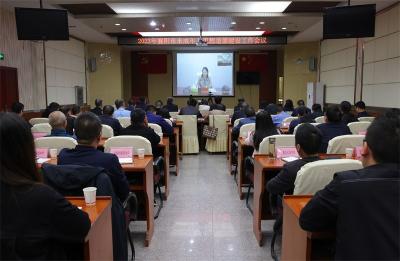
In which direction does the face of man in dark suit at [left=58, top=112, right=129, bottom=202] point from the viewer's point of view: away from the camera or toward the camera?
away from the camera

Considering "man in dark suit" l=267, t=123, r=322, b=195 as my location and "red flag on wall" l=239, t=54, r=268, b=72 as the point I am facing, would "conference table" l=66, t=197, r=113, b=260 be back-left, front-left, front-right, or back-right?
back-left

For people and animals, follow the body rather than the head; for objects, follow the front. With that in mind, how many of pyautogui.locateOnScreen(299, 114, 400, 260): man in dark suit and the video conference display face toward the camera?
1

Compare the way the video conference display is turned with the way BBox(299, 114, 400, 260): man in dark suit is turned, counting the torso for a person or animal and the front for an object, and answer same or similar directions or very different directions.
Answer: very different directions

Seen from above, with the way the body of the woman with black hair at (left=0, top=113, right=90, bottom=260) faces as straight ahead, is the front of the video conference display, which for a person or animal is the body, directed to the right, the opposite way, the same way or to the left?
the opposite way

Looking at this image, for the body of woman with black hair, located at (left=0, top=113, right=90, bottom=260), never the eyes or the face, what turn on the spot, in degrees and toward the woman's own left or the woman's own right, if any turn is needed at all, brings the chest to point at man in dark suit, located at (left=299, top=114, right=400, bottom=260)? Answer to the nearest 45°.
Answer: approximately 90° to the woman's own right

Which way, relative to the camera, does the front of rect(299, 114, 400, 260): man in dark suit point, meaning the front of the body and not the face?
away from the camera

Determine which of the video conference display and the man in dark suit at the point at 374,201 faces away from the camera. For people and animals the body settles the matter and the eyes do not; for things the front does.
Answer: the man in dark suit

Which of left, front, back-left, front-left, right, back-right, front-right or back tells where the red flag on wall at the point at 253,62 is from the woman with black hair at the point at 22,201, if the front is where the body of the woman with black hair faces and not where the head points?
front-right

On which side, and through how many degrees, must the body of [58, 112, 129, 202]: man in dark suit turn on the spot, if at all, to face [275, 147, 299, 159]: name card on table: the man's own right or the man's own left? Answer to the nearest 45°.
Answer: approximately 90° to the man's own right

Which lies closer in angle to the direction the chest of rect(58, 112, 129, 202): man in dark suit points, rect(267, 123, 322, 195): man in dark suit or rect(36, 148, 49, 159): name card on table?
the name card on table

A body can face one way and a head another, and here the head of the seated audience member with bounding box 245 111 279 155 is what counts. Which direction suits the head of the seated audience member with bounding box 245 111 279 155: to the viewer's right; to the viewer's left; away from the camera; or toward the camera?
away from the camera

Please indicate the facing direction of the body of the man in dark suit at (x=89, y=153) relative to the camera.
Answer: away from the camera

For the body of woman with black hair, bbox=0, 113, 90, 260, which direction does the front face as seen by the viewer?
away from the camera

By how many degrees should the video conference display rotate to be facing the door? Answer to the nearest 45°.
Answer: approximately 45° to its right
